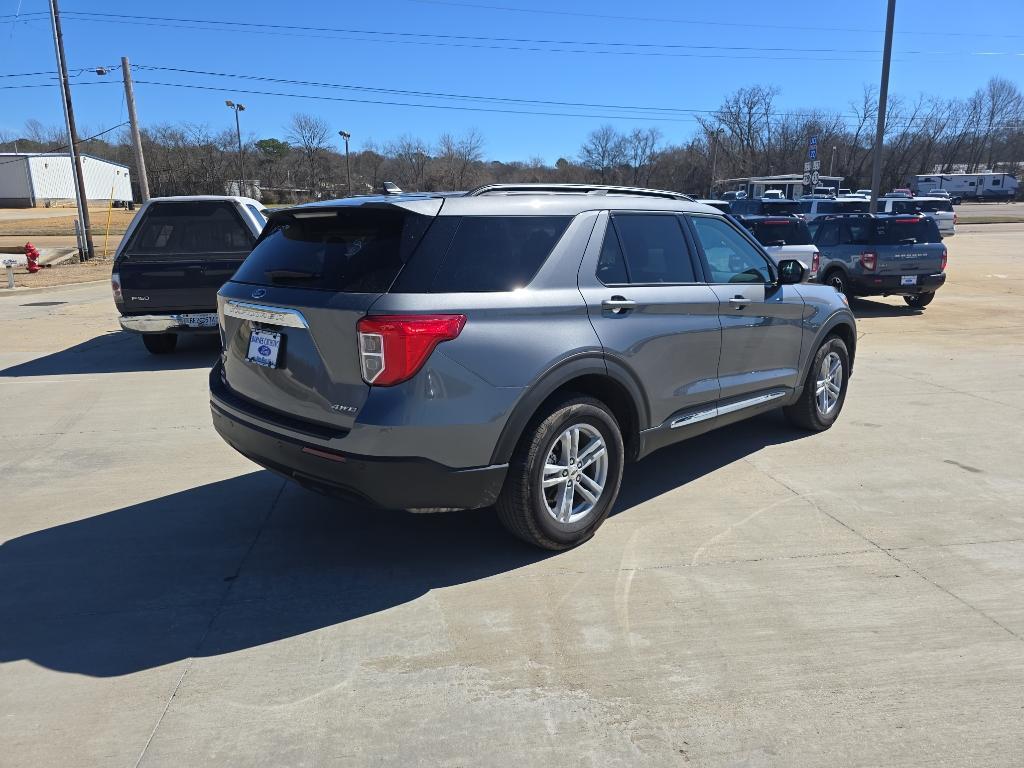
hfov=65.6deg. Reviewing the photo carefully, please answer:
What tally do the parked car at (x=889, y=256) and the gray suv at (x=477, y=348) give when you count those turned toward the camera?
0

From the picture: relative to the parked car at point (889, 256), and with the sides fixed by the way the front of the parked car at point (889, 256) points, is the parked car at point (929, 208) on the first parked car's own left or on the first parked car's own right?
on the first parked car's own right

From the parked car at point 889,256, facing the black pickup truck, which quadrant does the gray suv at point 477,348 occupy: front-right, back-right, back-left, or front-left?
front-left

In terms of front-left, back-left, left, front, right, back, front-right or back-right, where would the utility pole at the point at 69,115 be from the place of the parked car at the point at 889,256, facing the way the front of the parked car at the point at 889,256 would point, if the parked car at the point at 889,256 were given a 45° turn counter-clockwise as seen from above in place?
front

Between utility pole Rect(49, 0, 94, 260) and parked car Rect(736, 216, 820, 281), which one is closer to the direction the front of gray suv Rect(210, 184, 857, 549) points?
the parked car

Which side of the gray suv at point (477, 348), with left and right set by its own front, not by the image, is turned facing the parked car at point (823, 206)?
front

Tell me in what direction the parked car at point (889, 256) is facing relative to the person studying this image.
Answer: facing away from the viewer and to the left of the viewer

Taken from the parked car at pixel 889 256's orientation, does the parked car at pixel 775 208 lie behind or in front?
in front

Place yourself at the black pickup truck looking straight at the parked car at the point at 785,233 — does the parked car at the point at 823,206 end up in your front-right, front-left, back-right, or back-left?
front-left

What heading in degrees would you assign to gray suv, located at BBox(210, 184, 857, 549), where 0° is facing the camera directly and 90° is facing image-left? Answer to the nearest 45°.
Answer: approximately 225°

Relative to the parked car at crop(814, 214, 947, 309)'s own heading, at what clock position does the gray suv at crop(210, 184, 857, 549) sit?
The gray suv is roughly at 8 o'clock from the parked car.

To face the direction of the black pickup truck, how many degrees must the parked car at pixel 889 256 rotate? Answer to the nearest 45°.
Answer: approximately 90° to its left

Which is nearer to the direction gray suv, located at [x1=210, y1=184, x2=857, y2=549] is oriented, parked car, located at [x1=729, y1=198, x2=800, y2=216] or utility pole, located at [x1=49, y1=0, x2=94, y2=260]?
the parked car

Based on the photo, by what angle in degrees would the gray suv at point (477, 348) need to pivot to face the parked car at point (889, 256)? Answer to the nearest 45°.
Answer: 0° — it already faces it
